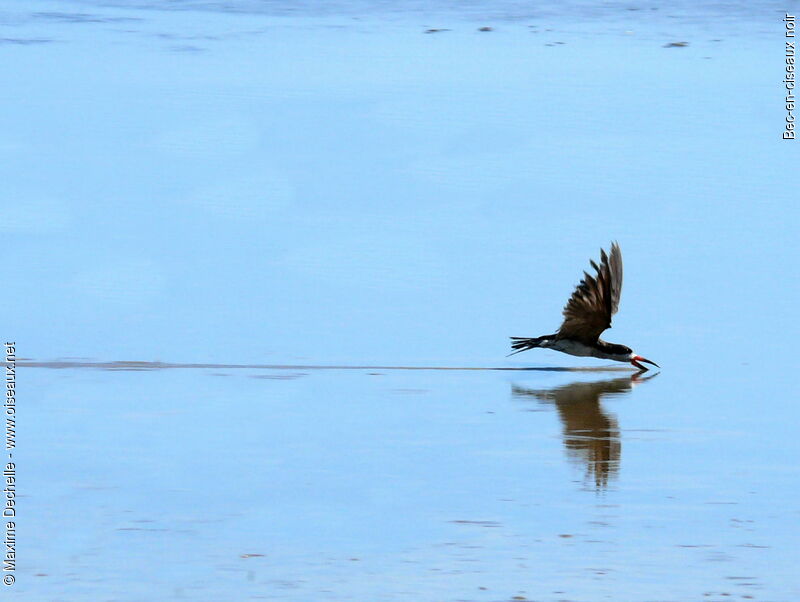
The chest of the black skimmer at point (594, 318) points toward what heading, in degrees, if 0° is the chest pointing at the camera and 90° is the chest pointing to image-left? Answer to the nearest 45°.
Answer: approximately 270°
